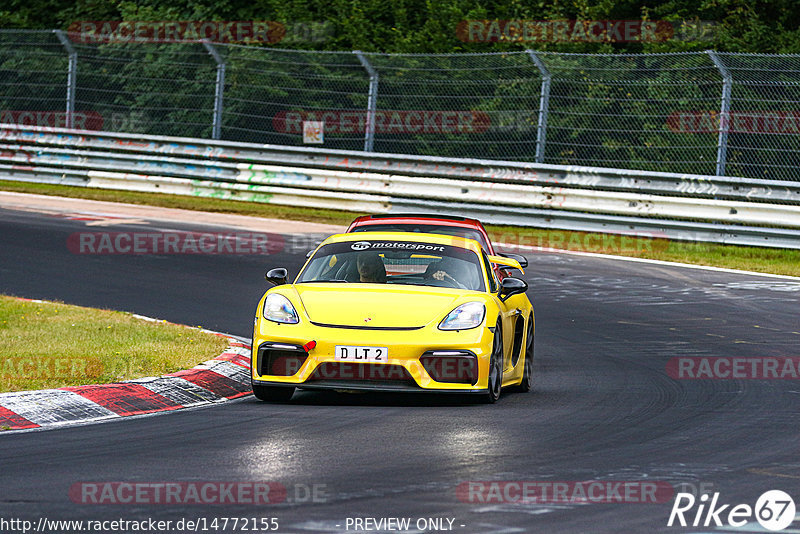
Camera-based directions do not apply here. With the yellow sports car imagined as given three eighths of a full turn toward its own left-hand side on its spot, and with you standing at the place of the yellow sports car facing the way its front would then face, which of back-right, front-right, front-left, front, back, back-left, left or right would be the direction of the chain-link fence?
front-left

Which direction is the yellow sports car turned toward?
toward the camera

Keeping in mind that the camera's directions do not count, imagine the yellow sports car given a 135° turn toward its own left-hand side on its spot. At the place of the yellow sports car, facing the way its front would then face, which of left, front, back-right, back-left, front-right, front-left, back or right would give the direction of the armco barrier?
front-left
